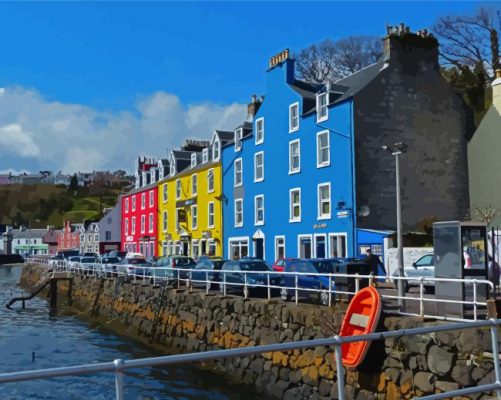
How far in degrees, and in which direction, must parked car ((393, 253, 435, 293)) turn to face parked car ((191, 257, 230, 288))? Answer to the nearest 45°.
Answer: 0° — it already faces it

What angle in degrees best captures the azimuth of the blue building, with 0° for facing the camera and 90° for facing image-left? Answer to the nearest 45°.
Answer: approximately 45°

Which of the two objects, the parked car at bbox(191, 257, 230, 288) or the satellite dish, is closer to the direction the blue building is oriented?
the parked car

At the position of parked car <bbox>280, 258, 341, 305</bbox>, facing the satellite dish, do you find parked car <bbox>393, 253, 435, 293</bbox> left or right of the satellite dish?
right

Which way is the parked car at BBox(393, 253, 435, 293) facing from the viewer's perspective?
to the viewer's left

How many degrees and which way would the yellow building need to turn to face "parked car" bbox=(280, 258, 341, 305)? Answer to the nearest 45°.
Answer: approximately 45° to its left

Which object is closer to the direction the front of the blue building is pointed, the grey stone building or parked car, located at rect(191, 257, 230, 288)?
the parked car
